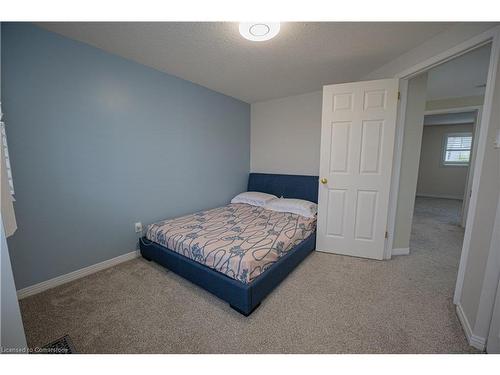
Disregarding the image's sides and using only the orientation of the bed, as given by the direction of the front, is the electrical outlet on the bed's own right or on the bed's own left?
on the bed's own right

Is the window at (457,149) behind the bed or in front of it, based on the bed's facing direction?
behind
